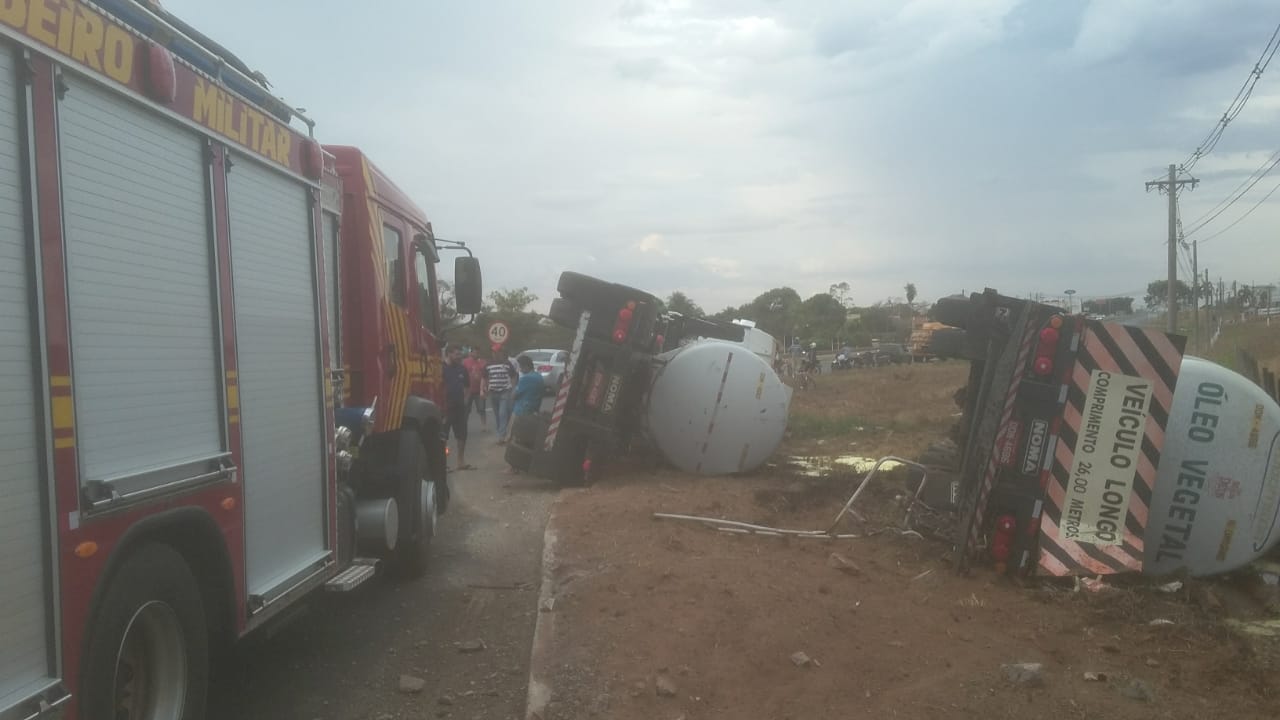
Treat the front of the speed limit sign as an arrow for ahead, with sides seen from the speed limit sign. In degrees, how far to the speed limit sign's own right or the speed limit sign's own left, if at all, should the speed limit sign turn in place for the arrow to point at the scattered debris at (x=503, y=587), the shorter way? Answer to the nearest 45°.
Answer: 0° — it already faces it

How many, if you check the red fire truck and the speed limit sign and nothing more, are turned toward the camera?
1

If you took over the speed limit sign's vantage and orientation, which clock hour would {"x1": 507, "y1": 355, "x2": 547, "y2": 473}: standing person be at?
The standing person is roughly at 12 o'clock from the speed limit sign.

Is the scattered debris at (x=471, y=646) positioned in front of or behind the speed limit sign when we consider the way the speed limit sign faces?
in front

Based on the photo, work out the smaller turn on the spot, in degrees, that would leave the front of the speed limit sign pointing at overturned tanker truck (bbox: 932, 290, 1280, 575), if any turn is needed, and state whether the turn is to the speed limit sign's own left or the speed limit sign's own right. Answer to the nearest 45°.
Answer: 0° — it already faces it

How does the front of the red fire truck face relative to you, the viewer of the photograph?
facing away from the viewer and to the right of the viewer
